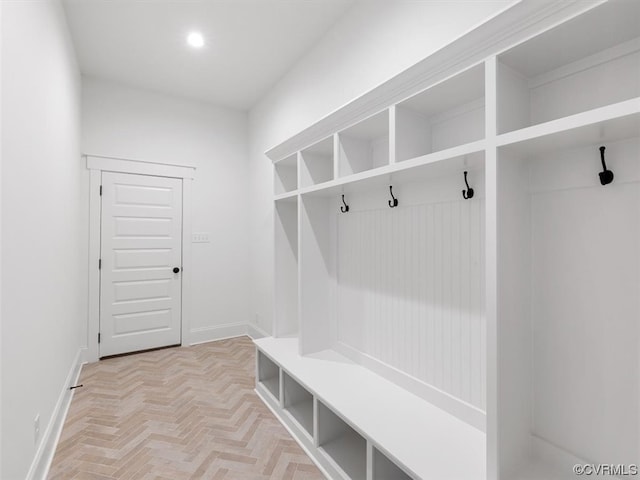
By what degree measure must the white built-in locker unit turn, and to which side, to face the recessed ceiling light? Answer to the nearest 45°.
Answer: approximately 45° to its right

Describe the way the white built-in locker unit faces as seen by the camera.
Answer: facing the viewer and to the left of the viewer

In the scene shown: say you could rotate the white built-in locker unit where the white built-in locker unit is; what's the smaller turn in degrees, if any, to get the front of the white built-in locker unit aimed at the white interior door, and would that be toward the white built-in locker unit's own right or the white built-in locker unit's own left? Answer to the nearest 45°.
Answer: approximately 45° to the white built-in locker unit's own right
